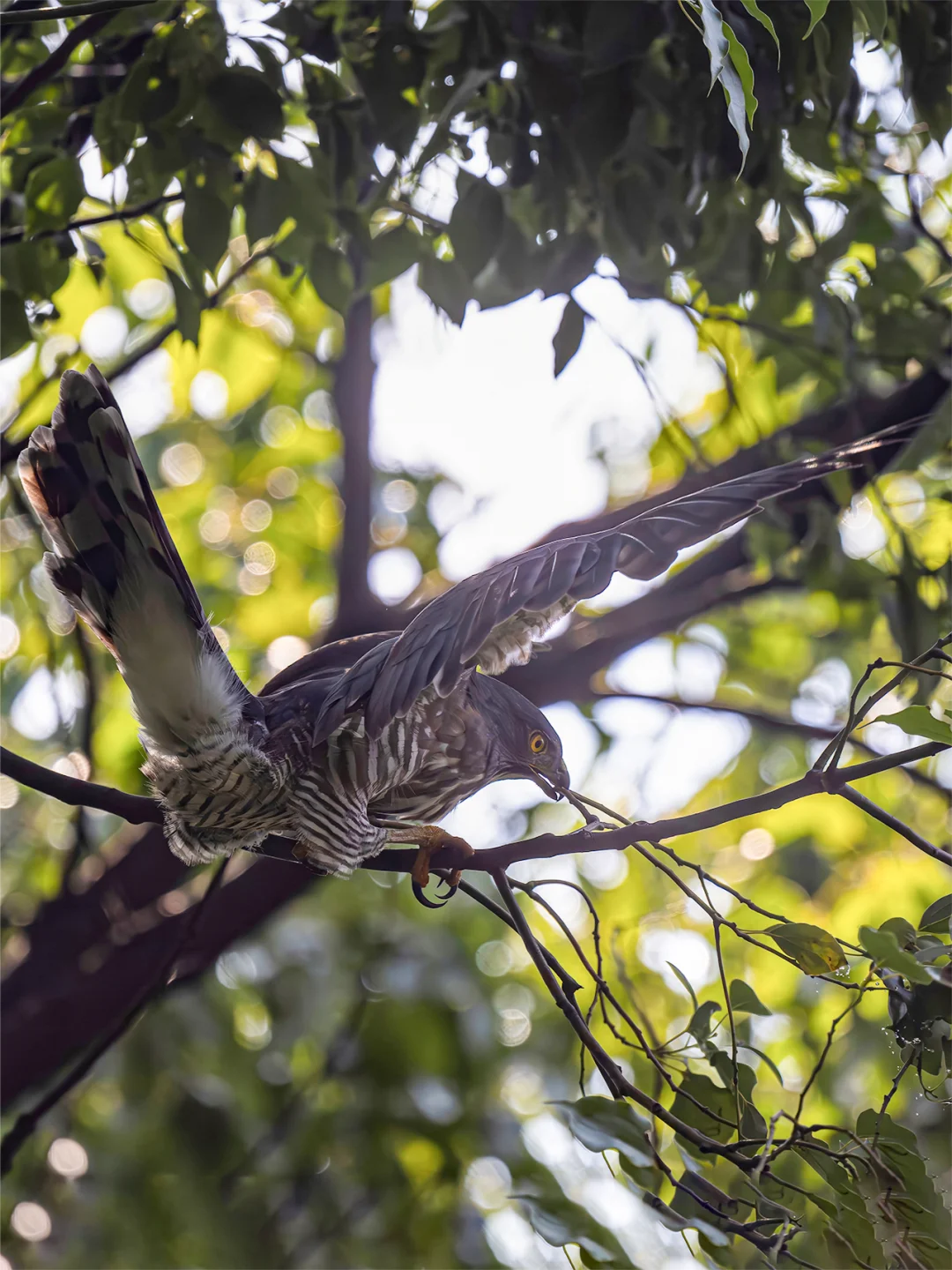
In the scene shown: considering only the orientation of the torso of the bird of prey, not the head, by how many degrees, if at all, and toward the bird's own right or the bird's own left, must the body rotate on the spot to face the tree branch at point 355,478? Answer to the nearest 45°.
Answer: approximately 90° to the bird's own left

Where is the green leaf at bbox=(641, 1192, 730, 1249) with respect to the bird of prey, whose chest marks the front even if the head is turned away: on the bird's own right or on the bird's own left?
on the bird's own right

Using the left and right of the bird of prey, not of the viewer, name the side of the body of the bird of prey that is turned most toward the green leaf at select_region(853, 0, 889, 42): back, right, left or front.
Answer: front

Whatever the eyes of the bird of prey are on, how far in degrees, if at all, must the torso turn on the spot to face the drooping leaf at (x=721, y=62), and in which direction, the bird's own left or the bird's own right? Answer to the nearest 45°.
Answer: approximately 45° to the bird's own right

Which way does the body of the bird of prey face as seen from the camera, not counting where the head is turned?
to the viewer's right
